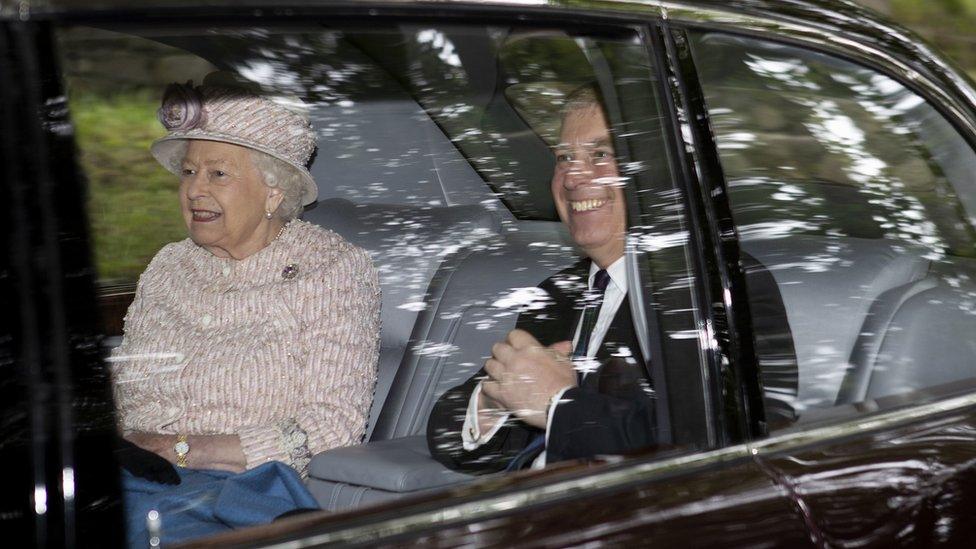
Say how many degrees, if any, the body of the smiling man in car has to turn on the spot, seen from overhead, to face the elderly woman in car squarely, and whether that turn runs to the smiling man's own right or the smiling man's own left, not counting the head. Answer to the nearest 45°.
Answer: approximately 90° to the smiling man's own right
